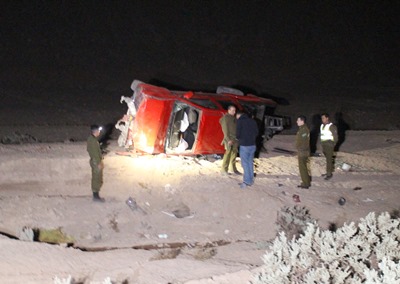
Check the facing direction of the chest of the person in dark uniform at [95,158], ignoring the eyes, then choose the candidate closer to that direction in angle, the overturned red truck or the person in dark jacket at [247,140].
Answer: the person in dark jacket

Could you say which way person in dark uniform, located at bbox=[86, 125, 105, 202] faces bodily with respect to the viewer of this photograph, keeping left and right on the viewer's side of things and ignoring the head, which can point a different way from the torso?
facing to the right of the viewer

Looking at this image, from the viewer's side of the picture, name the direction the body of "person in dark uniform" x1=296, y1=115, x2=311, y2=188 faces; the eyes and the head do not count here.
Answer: to the viewer's left

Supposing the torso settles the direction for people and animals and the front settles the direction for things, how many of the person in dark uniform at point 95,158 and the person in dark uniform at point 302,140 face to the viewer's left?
1

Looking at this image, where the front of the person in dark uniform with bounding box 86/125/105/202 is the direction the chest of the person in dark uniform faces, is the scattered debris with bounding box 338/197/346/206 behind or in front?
in front

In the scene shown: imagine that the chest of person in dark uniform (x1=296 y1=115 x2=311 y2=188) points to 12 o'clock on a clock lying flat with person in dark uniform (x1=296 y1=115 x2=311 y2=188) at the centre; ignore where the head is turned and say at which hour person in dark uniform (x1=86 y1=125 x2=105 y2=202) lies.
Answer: person in dark uniform (x1=86 y1=125 x2=105 y2=202) is roughly at 11 o'clock from person in dark uniform (x1=296 y1=115 x2=311 y2=188).

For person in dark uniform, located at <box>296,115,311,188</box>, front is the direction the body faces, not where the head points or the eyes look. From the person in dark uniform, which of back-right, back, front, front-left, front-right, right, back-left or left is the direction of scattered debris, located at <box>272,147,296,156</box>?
right

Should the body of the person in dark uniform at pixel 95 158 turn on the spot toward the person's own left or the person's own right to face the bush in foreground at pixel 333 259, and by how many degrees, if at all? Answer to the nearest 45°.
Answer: approximately 45° to the person's own right

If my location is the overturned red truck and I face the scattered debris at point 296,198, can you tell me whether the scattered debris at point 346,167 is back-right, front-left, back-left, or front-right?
front-left

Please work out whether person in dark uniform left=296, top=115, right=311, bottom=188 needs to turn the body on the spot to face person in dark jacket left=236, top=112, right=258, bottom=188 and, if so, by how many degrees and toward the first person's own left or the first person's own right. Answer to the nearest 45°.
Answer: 0° — they already face them

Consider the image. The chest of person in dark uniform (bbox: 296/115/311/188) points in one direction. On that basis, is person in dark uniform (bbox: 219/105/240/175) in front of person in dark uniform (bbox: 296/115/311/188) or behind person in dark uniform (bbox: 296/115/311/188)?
in front

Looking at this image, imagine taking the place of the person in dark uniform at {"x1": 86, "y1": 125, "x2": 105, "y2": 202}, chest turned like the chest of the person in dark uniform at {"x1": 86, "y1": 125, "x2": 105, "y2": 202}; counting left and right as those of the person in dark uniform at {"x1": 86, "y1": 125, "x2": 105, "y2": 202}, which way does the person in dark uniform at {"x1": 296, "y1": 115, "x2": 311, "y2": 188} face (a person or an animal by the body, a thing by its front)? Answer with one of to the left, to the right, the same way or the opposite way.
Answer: the opposite way

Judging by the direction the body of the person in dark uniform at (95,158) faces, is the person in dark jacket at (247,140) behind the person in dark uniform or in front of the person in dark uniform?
in front
